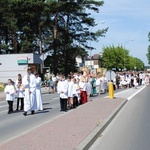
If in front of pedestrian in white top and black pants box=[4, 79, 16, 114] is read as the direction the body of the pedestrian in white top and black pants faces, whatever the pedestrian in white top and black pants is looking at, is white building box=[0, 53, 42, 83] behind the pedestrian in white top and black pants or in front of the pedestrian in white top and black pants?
behind

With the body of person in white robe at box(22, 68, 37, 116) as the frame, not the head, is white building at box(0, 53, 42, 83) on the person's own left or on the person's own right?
on the person's own right

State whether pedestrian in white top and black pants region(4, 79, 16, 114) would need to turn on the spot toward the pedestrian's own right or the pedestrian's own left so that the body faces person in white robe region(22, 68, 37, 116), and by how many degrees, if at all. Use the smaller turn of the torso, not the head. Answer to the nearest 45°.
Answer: approximately 90° to the pedestrian's own left

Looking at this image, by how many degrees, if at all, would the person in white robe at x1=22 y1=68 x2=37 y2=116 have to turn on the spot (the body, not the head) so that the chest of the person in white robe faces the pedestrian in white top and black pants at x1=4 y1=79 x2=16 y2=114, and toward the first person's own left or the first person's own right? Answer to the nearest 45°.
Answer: approximately 90° to the first person's own right

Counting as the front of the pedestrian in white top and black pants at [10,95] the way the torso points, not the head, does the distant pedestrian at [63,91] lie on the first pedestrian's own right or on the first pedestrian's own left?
on the first pedestrian's own left
